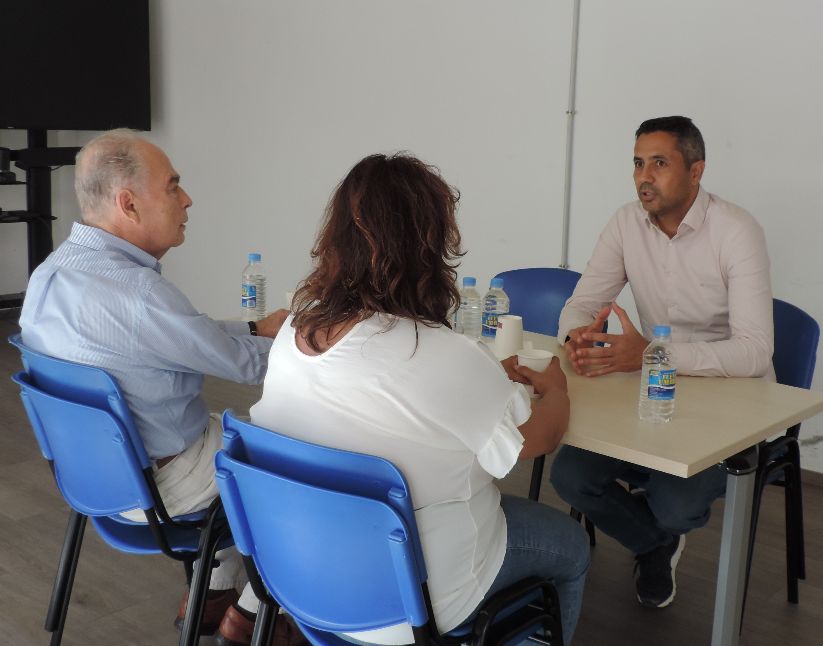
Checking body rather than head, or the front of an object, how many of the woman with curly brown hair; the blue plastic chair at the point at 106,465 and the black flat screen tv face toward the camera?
1

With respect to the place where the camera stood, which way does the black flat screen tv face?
facing the viewer

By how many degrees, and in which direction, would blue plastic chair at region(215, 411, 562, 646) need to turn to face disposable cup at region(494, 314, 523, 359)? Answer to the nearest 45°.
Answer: approximately 45° to its left

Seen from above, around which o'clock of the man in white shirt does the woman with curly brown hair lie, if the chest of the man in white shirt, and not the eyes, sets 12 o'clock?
The woman with curly brown hair is roughly at 11 o'clock from the man in white shirt.

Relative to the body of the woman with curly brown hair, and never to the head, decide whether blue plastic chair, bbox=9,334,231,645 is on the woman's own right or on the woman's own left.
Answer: on the woman's own left

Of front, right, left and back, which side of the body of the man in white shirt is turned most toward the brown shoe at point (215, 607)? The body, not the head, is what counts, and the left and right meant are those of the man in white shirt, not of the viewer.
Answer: front

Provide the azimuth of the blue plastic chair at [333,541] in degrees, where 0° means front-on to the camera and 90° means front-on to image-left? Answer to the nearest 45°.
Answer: approximately 225°

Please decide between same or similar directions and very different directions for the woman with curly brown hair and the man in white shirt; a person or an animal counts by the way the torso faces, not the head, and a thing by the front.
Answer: very different directions

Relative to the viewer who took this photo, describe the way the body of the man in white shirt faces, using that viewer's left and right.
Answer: facing the viewer and to the left of the viewer

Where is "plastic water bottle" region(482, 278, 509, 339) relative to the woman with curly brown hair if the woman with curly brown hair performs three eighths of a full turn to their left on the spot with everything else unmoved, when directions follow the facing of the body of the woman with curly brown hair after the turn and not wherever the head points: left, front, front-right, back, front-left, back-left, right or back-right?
right

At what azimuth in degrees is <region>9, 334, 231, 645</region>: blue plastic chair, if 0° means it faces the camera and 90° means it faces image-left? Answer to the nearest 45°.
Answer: approximately 225°

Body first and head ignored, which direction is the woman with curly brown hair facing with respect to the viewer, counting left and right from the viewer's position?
facing away from the viewer and to the right of the viewer

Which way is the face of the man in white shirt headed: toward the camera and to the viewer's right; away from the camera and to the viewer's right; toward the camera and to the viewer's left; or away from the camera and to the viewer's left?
toward the camera and to the viewer's left

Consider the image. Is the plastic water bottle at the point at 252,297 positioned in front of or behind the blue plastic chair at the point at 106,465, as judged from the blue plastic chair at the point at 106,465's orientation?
in front

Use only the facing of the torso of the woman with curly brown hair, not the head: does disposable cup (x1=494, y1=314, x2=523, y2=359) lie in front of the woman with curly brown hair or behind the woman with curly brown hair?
in front

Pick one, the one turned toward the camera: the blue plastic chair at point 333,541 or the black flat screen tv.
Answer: the black flat screen tv
